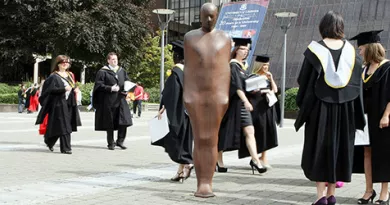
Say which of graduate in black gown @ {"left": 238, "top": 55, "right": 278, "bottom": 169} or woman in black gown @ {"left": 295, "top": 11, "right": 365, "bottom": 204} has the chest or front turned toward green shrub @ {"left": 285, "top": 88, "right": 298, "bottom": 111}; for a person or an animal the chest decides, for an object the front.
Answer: the woman in black gown

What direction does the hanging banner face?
toward the camera

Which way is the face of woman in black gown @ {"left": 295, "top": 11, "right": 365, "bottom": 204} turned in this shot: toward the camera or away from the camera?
away from the camera

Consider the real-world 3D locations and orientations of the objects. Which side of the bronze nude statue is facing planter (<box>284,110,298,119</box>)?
back

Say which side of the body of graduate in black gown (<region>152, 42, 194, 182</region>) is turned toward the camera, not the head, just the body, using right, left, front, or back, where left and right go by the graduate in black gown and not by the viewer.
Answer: right

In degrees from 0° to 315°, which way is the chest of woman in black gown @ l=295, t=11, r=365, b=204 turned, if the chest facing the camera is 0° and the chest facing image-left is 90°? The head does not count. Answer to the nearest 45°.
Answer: approximately 180°

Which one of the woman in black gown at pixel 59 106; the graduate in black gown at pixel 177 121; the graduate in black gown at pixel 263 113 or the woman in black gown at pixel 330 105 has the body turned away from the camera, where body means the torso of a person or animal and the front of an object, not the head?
the woman in black gown at pixel 330 105

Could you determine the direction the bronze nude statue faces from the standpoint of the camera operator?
facing the viewer

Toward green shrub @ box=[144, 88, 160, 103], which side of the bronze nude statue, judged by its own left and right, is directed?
back

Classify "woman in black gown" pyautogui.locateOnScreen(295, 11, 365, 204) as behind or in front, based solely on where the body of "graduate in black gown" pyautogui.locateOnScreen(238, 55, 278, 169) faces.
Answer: in front
